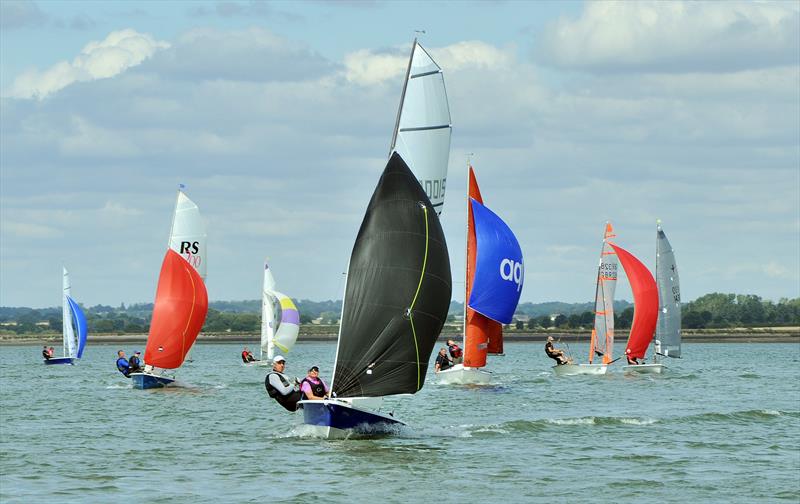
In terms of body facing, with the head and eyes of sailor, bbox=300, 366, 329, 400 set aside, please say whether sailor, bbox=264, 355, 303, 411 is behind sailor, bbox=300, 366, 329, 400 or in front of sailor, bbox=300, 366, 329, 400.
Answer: behind

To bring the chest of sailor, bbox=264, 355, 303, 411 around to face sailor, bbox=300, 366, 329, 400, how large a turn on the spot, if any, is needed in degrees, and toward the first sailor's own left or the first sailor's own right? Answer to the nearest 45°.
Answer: approximately 45° to the first sailor's own left

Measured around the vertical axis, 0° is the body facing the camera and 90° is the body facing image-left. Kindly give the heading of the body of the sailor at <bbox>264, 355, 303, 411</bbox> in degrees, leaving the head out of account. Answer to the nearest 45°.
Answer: approximately 315°
